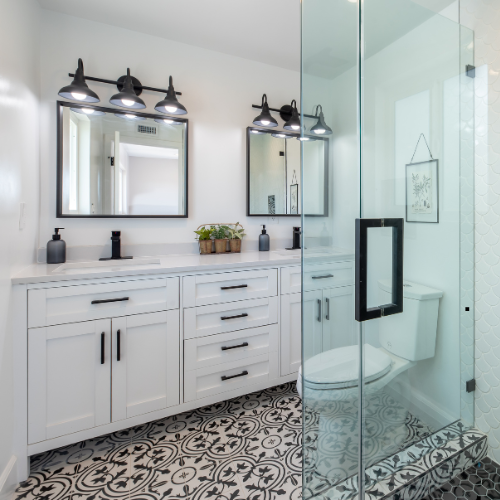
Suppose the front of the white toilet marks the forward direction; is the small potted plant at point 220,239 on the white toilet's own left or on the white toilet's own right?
on the white toilet's own right

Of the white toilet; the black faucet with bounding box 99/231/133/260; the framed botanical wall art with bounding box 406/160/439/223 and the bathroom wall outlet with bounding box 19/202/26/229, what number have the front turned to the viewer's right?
1

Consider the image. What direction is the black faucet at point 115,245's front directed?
toward the camera

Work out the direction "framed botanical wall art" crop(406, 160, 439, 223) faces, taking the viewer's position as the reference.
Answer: facing the viewer and to the left of the viewer

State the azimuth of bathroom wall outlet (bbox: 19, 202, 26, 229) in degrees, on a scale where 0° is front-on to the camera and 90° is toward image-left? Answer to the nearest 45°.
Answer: approximately 270°

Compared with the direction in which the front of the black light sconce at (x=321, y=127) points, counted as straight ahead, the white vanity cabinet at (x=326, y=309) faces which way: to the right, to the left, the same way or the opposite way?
the same way

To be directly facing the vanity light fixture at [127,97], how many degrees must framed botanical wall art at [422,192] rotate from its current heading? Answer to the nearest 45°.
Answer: approximately 45° to its right

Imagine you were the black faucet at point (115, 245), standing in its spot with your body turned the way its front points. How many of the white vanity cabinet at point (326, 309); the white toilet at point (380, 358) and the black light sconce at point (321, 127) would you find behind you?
0

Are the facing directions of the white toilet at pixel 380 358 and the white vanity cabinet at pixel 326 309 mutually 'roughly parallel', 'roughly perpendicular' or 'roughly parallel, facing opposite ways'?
roughly perpendicular

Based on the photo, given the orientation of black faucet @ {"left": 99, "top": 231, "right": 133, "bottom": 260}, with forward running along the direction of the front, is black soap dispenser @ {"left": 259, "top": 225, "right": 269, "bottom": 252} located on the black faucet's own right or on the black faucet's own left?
on the black faucet's own left

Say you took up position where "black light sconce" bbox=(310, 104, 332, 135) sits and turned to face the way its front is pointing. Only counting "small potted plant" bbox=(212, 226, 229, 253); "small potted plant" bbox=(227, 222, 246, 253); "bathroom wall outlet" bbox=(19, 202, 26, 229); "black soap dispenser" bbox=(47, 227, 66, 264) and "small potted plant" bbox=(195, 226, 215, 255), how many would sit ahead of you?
0

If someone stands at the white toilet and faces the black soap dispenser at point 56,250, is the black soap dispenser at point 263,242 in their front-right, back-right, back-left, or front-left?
front-right

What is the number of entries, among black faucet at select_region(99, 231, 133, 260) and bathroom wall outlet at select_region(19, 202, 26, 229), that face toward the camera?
1
